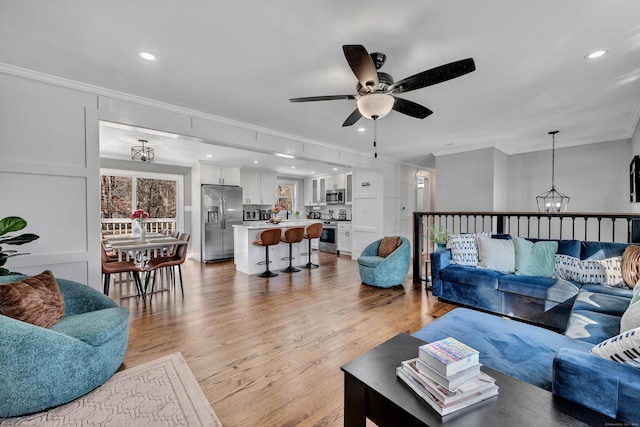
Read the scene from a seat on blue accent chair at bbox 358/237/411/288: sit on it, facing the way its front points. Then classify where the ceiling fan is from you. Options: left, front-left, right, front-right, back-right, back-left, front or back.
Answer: front-left

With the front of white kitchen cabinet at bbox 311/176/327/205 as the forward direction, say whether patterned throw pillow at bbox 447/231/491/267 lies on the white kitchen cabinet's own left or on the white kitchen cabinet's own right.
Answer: on the white kitchen cabinet's own left

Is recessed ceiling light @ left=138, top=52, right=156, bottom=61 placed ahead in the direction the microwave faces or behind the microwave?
ahead

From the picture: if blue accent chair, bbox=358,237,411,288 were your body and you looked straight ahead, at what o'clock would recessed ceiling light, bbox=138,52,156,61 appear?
The recessed ceiling light is roughly at 12 o'clock from the blue accent chair.

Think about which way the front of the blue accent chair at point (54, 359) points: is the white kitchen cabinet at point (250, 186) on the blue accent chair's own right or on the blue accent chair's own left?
on the blue accent chair's own left

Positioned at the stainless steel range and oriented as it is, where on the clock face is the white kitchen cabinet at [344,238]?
The white kitchen cabinet is roughly at 9 o'clock from the stainless steel range.

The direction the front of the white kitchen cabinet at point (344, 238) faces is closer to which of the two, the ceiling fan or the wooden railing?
the ceiling fan

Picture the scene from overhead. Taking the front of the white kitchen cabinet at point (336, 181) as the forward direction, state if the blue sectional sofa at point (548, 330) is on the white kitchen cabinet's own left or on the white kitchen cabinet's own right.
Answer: on the white kitchen cabinet's own left

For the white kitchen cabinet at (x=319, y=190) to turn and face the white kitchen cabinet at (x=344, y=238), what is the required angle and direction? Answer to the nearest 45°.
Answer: approximately 90° to its left

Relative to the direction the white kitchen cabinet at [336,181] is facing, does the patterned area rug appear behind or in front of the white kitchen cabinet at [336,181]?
in front

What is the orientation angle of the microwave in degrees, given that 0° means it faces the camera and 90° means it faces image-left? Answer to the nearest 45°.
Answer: approximately 45°

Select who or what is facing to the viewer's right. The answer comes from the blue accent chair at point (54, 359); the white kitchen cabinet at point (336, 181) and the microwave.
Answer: the blue accent chair

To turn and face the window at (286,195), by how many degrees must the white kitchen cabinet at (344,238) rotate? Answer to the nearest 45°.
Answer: approximately 90° to its right

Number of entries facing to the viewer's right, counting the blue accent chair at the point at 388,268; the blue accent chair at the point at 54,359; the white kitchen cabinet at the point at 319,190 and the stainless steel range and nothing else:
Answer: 1
